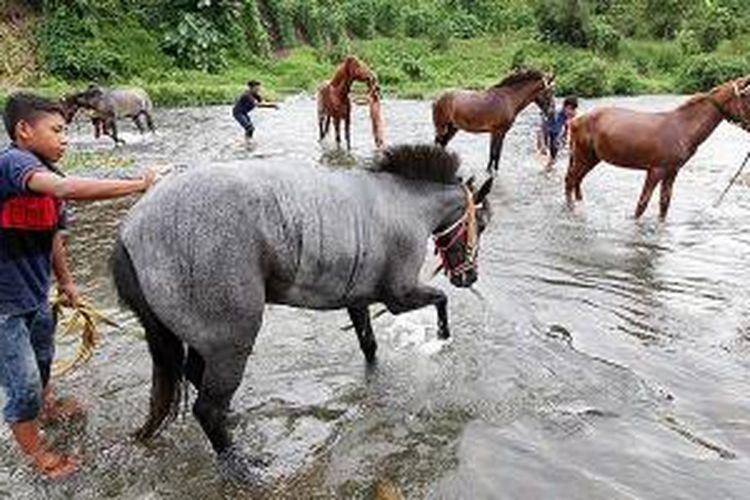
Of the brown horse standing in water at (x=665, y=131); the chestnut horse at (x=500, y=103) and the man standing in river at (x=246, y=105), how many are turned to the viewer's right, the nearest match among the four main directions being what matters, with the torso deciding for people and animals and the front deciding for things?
3

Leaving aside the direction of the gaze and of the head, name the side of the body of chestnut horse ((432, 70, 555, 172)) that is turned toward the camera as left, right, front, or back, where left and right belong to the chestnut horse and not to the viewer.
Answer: right

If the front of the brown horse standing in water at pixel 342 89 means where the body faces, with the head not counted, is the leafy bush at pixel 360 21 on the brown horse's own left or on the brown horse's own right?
on the brown horse's own left

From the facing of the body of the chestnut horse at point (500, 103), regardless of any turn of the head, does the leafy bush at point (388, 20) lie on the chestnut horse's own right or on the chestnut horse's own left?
on the chestnut horse's own left

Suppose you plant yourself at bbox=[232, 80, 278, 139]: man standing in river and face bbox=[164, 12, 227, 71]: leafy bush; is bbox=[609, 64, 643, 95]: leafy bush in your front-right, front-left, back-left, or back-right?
front-right

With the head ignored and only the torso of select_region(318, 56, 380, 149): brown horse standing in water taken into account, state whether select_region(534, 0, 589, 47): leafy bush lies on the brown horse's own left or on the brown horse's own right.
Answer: on the brown horse's own left

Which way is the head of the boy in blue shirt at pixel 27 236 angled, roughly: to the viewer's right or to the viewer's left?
to the viewer's right

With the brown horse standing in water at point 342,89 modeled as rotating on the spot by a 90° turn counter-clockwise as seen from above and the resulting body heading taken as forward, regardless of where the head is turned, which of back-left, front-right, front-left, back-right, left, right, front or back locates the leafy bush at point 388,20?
front-left

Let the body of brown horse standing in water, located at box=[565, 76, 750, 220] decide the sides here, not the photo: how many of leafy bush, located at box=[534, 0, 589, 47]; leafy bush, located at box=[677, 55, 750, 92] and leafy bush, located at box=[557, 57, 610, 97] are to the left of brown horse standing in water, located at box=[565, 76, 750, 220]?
3

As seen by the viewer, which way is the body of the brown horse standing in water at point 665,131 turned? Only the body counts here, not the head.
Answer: to the viewer's right

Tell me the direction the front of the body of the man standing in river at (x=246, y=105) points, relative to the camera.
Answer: to the viewer's right
